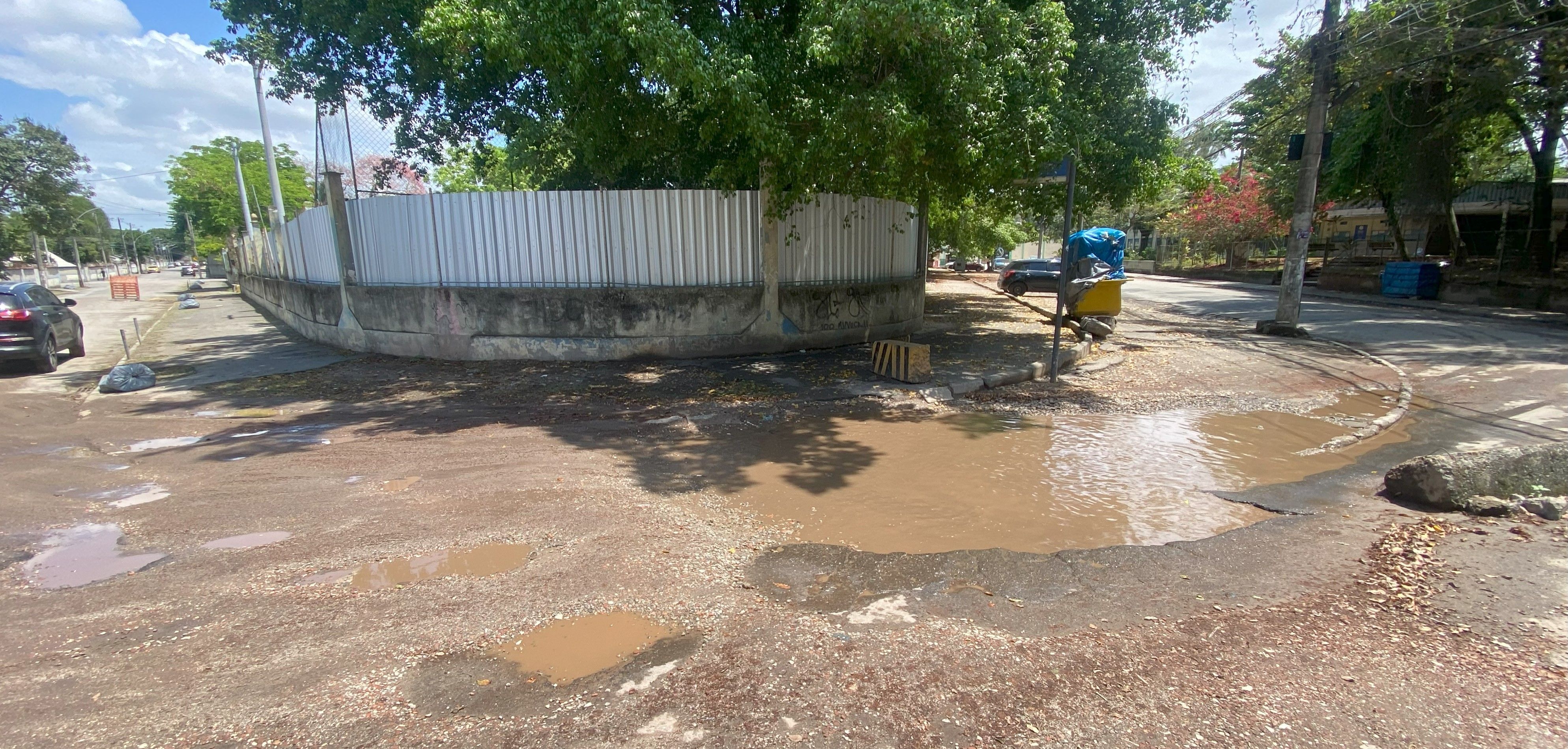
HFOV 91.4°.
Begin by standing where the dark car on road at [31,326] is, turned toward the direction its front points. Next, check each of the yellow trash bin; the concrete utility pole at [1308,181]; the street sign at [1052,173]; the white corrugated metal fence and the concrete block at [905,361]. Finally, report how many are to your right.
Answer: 5

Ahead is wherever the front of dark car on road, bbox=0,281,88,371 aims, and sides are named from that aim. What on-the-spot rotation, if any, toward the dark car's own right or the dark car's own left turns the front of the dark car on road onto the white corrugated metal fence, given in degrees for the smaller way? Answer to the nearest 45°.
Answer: approximately 90° to the dark car's own right

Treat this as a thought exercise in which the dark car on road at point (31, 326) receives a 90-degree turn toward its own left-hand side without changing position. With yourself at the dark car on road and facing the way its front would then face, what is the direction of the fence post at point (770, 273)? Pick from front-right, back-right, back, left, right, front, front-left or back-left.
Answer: back

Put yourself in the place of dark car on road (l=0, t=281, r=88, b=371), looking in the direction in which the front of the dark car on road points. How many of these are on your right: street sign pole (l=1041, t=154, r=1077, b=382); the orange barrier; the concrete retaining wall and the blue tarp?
3

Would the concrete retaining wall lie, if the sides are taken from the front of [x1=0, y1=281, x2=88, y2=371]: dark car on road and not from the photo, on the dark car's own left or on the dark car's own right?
on the dark car's own right

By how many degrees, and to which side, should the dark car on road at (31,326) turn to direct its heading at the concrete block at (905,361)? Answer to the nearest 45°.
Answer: approximately 90° to its right

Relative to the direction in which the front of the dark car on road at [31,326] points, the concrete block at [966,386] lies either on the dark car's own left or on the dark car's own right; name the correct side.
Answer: on the dark car's own right

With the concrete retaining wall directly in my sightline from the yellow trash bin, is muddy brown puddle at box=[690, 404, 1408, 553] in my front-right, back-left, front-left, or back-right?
front-left

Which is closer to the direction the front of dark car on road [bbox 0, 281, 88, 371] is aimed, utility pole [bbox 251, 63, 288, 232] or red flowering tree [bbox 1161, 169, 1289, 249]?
the utility pole

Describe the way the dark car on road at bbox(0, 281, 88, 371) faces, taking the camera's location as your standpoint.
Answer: facing away from the viewer and to the right of the viewer

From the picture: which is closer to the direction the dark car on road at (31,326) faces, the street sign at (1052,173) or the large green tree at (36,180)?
the large green tree

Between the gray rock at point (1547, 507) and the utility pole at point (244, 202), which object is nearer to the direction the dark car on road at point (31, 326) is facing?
the utility pole

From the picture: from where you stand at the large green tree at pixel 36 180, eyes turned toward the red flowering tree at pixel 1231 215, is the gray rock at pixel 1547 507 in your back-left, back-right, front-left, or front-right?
front-right

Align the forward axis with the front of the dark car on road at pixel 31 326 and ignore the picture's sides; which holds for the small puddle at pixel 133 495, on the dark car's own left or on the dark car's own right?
on the dark car's own right

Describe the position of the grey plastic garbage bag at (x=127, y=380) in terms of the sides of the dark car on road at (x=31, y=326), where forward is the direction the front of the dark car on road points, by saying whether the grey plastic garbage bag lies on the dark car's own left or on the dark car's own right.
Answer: on the dark car's own right

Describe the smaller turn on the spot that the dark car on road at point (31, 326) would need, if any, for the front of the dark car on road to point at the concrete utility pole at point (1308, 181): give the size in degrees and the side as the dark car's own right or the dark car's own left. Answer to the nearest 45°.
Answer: approximately 90° to the dark car's own right

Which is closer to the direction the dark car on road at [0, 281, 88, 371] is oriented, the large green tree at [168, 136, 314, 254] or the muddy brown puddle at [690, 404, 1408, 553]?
the large green tree

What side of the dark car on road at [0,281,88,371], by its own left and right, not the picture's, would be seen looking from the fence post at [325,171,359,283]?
right

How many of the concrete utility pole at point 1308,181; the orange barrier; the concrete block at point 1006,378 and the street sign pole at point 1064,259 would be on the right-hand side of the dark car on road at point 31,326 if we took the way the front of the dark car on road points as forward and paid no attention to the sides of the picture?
3

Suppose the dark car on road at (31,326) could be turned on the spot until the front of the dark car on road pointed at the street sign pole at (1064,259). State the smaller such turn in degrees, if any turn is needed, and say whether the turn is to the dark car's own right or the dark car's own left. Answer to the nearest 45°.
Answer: approximately 90° to the dark car's own right
